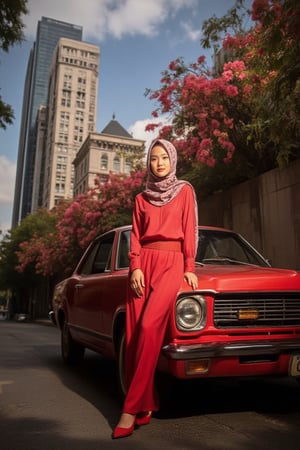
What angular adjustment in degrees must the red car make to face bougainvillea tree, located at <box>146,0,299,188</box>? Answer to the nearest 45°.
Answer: approximately 135° to its left

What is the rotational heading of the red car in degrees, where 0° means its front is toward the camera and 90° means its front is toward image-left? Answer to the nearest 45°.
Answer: approximately 315°

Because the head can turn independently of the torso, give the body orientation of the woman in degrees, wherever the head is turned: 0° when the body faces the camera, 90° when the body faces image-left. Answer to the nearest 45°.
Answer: approximately 0°

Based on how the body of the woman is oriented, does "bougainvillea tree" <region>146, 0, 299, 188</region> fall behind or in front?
behind
